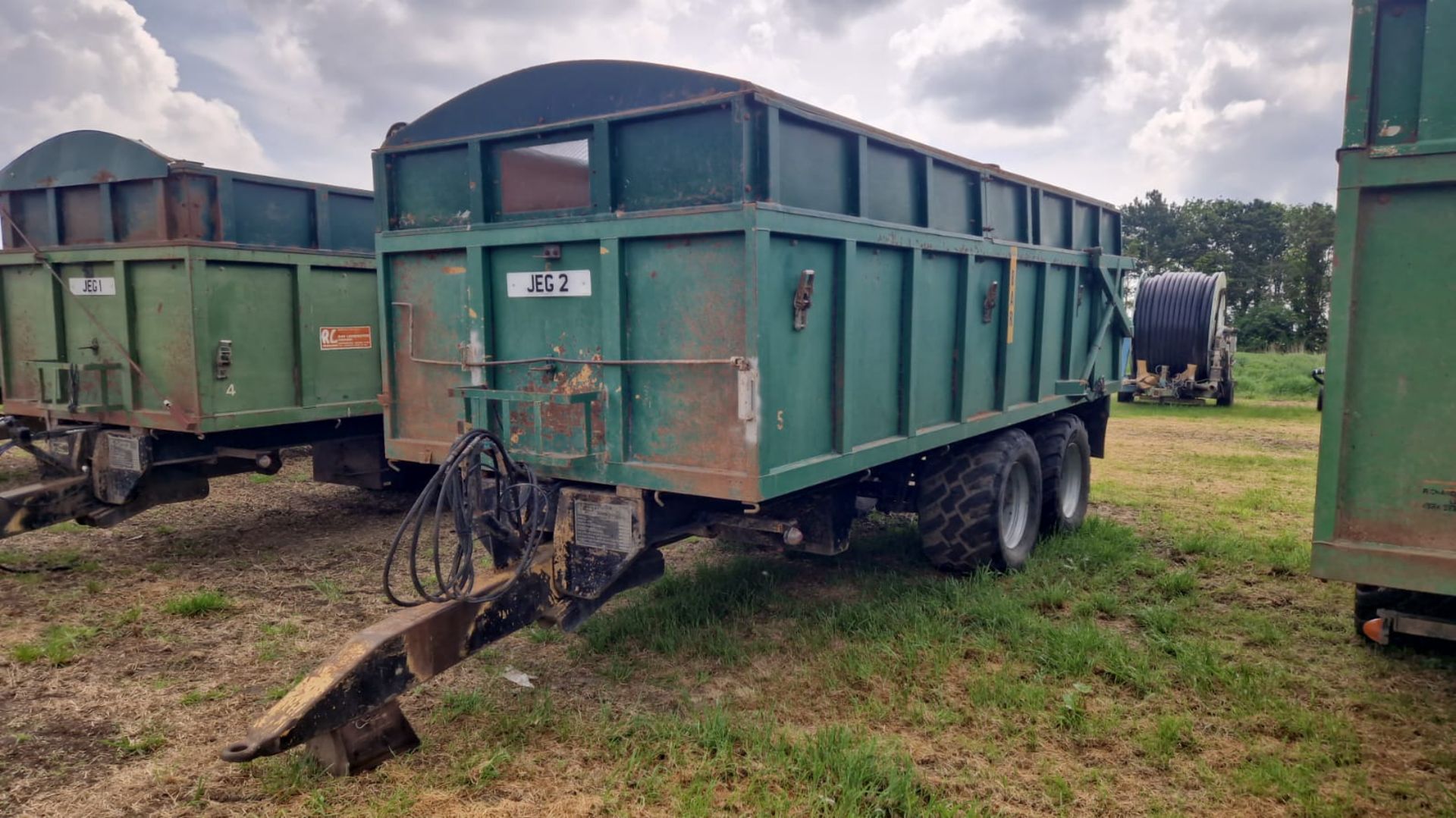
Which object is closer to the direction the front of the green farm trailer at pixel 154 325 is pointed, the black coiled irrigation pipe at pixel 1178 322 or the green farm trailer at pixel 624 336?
the green farm trailer

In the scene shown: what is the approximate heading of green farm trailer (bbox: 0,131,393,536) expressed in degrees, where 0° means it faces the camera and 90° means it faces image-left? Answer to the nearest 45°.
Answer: approximately 45°

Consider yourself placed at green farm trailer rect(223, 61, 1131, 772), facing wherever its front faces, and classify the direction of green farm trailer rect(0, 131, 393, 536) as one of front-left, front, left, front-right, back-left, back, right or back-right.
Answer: right

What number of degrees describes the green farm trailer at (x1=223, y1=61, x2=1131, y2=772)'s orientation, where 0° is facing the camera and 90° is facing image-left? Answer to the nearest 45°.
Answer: approximately 45°

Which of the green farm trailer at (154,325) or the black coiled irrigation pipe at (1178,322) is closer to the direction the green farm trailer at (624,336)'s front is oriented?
the green farm trailer

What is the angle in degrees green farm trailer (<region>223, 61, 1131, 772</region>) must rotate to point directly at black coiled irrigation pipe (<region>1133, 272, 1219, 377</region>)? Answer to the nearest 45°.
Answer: approximately 180°

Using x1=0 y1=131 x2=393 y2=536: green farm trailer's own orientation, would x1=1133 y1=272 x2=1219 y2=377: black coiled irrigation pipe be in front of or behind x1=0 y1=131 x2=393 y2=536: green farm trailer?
behind

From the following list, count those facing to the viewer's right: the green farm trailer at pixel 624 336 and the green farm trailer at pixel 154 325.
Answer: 0

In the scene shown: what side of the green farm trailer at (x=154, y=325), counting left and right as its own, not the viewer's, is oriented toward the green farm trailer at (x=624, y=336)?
left
